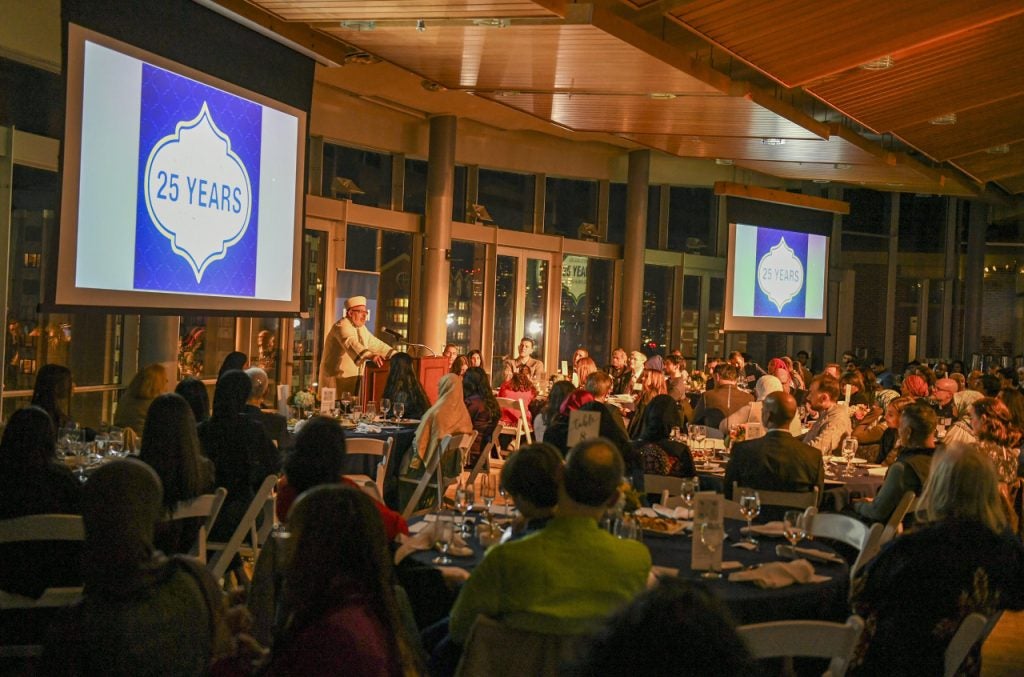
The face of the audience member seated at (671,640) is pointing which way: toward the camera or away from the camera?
away from the camera

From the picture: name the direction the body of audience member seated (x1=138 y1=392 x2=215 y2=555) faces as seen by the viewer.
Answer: away from the camera

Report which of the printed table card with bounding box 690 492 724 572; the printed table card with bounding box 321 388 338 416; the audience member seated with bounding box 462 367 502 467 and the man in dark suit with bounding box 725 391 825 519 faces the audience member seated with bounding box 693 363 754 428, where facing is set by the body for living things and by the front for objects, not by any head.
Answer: the man in dark suit

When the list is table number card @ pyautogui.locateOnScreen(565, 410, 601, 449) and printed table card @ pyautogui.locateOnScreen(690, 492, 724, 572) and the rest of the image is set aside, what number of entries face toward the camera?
2

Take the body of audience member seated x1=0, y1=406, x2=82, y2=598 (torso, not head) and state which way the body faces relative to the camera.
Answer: away from the camera

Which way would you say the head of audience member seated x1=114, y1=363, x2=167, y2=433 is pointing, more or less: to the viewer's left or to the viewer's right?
to the viewer's right

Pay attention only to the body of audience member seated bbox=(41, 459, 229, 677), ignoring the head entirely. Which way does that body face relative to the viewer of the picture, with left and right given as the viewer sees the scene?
facing away from the viewer

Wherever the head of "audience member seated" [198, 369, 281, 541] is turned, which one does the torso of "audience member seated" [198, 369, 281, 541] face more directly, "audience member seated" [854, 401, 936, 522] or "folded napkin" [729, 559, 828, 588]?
the audience member seated

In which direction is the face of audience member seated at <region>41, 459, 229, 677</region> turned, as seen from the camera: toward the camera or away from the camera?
away from the camera
